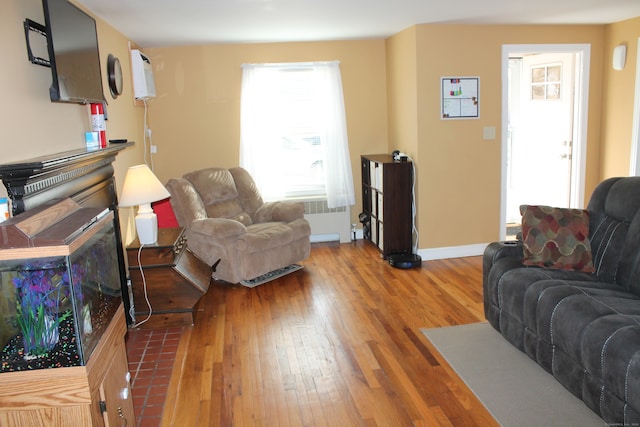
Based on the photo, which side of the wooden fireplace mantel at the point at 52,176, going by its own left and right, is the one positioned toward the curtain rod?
left

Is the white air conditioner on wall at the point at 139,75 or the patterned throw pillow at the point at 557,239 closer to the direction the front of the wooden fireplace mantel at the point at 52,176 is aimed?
the patterned throw pillow

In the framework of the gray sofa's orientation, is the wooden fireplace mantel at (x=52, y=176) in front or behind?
in front

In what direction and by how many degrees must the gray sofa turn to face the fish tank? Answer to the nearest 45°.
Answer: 0° — it already faces it

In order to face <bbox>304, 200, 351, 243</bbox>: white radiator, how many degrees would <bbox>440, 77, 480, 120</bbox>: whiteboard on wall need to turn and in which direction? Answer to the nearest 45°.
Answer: approximately 90° to its right

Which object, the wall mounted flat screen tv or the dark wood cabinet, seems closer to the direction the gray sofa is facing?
the wall mounted flat screen tv

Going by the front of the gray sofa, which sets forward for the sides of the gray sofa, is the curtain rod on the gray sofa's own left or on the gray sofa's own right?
on the gray sofa's own right

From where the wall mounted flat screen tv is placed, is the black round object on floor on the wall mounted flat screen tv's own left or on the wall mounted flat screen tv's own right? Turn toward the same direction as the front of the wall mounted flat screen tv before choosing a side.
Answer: on the wall mounted flat screen tv's own left

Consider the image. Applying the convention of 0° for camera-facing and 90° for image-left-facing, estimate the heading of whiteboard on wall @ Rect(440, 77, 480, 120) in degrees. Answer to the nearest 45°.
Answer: approximately 0°

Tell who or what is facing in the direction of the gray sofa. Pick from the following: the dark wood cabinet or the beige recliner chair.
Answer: the beige recliner chair

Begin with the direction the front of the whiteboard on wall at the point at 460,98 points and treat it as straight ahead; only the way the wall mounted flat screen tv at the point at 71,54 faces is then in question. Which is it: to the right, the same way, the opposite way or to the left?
to the left

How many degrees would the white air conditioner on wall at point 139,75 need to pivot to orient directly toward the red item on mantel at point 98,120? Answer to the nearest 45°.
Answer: approximately 45° to its right
